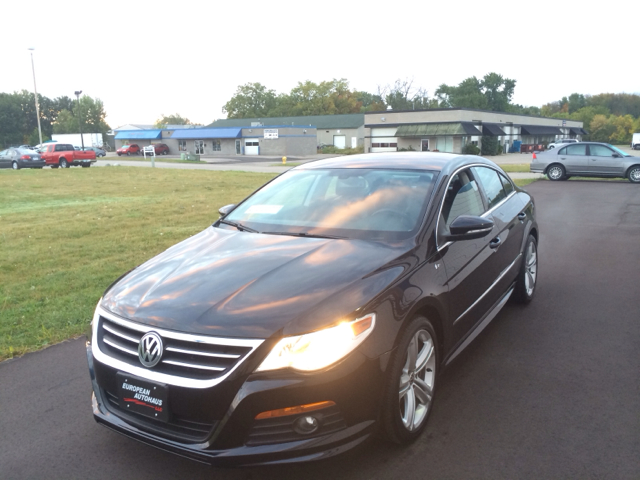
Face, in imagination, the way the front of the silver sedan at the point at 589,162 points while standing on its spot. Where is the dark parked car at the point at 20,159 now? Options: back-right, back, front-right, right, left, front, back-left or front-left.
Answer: back

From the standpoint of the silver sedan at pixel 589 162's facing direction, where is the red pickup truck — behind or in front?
behind

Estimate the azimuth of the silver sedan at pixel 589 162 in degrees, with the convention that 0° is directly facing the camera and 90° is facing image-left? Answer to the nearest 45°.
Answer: approximately 270°

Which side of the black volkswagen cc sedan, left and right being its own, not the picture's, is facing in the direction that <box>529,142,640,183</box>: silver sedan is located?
back

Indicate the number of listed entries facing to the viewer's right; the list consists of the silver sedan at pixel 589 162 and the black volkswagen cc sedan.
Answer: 1

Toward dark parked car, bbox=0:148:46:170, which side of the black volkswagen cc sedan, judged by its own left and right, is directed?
right

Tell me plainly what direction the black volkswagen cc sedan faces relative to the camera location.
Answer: facing the viewer and to the left of the viewer

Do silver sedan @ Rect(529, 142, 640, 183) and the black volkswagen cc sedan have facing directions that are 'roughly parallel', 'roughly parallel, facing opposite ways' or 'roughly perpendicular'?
roughly perpendicular

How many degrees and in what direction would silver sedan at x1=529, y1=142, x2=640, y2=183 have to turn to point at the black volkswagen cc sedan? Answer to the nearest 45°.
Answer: approximately 90° to its right

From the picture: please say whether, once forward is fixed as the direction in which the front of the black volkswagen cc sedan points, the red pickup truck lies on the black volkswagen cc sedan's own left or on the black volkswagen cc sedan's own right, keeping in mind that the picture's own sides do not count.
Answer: on the black volkswagen cc sedan's own right

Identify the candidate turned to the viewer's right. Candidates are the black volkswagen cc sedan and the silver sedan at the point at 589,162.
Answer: the silver sedan
